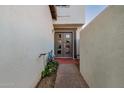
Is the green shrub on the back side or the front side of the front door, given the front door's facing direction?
on the front side

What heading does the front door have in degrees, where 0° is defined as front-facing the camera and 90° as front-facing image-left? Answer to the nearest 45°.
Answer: approximately 0°
